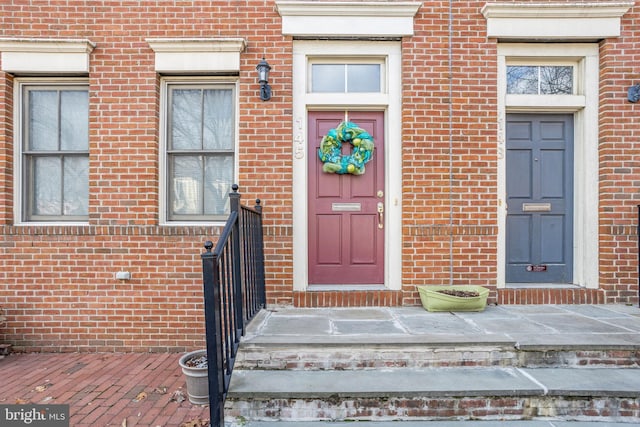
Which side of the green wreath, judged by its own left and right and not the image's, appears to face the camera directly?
front

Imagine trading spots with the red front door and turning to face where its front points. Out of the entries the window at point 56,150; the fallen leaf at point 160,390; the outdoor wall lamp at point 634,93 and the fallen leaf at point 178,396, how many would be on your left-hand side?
1

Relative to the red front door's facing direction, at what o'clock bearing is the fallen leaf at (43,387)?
The fallen leaf is roughly at 2 o'clock from the red front door.

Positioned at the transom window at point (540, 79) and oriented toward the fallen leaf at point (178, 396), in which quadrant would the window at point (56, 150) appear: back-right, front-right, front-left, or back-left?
front-right

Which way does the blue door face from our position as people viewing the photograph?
facing the viewer

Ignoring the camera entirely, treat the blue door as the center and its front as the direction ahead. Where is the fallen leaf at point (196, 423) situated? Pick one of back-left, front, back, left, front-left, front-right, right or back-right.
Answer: front-right

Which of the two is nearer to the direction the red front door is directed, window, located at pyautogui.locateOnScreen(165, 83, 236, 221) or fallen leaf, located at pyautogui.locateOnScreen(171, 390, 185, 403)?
the fallen leaf

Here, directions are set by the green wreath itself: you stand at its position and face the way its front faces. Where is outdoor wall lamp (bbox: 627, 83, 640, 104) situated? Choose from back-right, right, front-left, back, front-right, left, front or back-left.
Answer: left

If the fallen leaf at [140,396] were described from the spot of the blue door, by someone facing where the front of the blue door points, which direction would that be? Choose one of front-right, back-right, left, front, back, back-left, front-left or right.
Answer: front-right

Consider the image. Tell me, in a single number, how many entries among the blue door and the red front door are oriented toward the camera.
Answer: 2

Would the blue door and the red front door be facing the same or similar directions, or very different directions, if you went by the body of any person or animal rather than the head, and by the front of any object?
same or similar directions

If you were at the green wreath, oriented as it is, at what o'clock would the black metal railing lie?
The black metal railing is roughly at 1 o'clock from the green wreath.

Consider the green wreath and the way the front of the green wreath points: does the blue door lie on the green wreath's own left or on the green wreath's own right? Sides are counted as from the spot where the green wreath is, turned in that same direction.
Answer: on the green wreath's own left

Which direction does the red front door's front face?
toward the camera

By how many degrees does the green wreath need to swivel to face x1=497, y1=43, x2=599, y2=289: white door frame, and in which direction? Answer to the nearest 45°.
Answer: approximately 90° to its left
